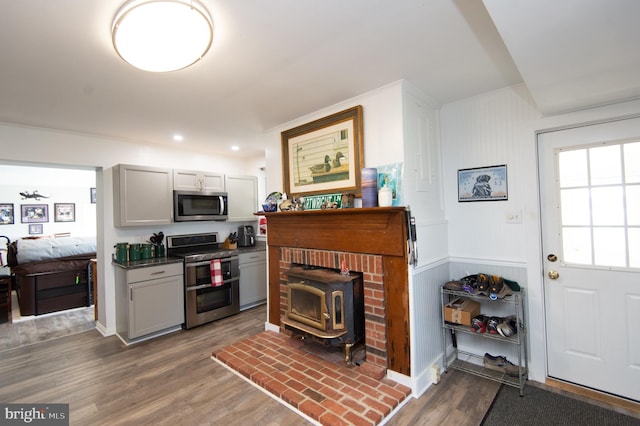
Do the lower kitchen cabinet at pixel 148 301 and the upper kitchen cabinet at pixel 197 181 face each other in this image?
no

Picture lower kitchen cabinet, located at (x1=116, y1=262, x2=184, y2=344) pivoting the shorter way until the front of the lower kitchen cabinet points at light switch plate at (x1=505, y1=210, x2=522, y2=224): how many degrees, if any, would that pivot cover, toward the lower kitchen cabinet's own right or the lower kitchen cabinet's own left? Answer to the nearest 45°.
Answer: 0° — it already faces it

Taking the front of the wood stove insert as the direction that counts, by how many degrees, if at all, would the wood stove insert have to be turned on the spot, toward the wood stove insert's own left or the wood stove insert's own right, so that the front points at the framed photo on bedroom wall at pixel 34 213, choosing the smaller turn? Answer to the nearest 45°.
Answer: approximately 90° to the wood stove insert's own right

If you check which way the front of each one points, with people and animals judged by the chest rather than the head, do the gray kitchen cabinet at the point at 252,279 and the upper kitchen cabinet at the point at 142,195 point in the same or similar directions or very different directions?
same or similar directions

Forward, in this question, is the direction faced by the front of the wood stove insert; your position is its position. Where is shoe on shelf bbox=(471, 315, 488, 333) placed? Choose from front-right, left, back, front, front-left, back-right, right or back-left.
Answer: back-left

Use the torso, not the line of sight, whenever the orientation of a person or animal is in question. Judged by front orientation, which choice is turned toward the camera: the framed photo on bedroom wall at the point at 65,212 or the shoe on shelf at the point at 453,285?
the framed photo on bedroom wall

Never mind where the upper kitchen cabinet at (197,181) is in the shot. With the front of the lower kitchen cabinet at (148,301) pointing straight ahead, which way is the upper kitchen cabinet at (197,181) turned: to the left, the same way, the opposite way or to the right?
the same way

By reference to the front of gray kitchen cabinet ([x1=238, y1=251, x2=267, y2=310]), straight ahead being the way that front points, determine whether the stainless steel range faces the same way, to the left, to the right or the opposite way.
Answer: the same way

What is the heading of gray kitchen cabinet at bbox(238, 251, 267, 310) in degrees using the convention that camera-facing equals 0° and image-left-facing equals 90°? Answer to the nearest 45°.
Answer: approximately 315°

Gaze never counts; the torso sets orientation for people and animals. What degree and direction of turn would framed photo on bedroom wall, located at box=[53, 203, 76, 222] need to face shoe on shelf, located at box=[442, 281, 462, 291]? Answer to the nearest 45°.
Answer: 0° — it already faces it

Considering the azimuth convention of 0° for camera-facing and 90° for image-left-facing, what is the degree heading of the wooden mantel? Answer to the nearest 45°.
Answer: approximately 45°

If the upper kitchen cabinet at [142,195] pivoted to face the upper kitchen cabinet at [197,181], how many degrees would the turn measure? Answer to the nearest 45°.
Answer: approximately 45° to its left
